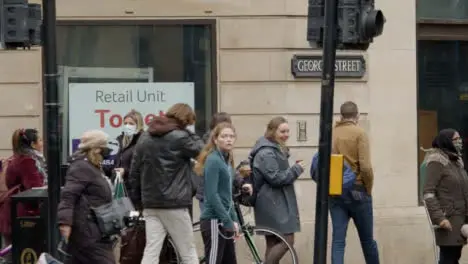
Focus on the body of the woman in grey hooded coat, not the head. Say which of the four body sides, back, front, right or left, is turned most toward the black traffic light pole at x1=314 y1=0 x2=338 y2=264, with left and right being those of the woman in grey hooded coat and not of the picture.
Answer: right

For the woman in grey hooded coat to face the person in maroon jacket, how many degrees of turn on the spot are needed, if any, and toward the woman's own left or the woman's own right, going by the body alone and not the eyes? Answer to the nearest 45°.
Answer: approximately 180°

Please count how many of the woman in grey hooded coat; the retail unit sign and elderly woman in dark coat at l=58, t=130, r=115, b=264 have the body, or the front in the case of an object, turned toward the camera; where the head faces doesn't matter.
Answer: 1

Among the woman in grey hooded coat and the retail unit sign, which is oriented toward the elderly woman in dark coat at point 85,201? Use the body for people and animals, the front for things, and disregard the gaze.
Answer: the retail unit sign

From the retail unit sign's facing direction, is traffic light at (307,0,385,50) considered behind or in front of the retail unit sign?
in front

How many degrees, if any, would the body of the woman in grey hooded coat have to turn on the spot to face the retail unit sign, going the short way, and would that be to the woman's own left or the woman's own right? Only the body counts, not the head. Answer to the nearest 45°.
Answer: approximately 135° to the woman's own left

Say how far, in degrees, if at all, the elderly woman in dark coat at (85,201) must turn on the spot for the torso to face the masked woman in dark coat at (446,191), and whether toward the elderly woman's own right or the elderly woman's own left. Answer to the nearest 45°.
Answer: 0° — they already face them

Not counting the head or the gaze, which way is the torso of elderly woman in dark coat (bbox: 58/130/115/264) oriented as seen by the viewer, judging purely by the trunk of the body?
to the viewer's right

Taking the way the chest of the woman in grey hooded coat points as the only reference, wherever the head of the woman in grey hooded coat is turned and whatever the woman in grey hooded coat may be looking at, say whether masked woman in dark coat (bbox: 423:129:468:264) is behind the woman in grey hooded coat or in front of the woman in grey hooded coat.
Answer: in front

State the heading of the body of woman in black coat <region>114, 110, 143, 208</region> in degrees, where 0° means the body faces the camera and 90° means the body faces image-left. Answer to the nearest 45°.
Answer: approximately 45°

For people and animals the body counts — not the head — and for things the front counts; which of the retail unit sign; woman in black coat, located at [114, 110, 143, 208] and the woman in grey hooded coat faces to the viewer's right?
the woman in grey hooded coat

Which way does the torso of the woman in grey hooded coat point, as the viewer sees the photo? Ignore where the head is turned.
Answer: to the viewer's right
